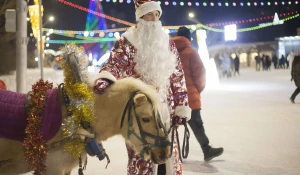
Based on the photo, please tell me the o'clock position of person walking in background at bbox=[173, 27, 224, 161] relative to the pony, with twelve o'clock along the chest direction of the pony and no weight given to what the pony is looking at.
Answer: The person walking in background is roughly at 10 o'clock from the pony.

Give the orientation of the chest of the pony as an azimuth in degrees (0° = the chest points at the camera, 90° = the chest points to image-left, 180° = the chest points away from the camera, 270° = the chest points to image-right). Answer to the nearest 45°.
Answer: approximately 270°

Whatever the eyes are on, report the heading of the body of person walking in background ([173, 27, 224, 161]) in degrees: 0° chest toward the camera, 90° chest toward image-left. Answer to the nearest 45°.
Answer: approximately 270°
